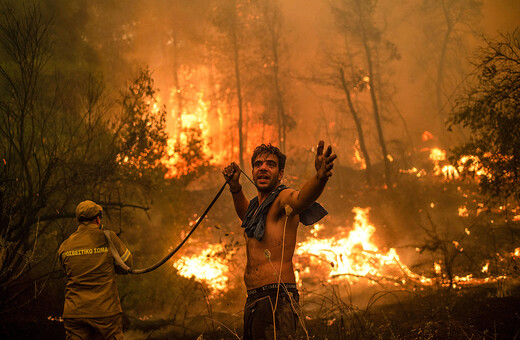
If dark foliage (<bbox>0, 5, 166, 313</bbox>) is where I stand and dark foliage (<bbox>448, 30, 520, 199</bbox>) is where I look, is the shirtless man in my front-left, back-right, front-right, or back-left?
front-right

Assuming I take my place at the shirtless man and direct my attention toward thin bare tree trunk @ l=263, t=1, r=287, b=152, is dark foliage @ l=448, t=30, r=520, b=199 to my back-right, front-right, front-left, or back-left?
front-right

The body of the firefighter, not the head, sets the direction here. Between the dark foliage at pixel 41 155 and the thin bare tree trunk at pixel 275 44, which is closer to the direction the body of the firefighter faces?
the thin bare tree trunk

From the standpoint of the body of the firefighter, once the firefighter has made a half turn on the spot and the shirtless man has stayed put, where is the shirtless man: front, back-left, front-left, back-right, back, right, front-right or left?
left

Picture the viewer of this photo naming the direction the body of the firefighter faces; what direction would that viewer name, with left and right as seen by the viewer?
facing away from the viewer and to the right of the viewer

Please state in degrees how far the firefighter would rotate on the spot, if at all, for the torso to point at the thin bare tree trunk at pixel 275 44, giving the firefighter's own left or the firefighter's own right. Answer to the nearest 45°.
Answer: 0° — they already face it
